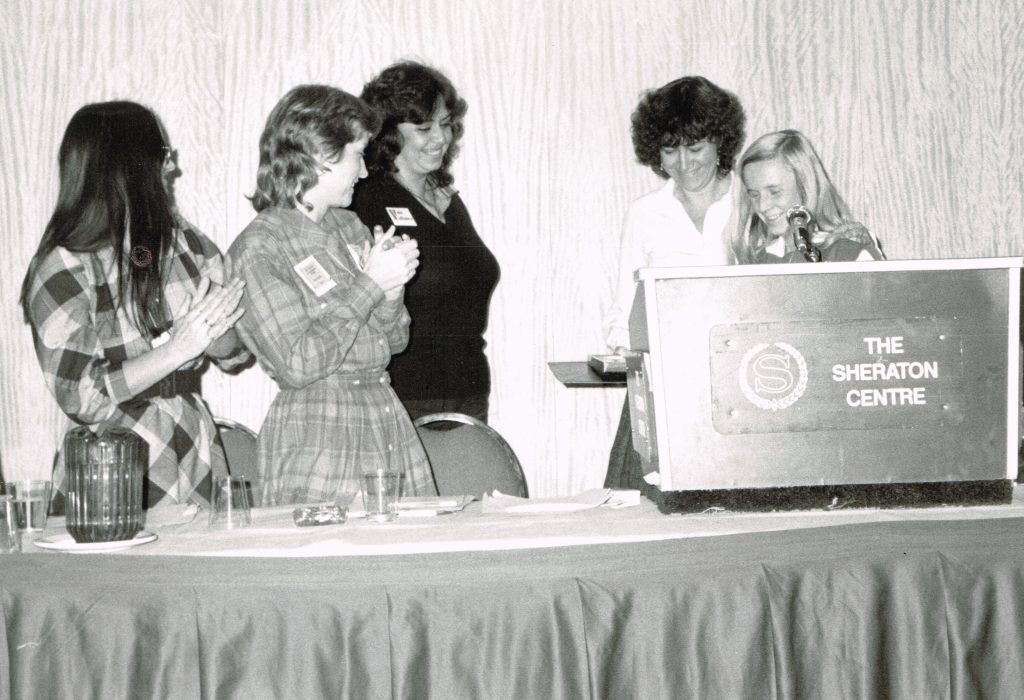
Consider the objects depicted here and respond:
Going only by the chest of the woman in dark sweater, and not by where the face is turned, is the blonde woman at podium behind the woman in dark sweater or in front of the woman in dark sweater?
in front

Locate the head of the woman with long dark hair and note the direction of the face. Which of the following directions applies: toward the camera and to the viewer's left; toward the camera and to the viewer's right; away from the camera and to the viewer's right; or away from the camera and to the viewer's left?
away from the camera and to the viewer's right

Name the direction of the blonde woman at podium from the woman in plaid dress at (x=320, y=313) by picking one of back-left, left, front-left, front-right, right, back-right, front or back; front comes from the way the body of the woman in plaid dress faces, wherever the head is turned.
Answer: front-left

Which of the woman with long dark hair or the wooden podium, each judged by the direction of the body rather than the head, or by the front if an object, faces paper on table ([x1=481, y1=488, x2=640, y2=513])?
the woman with long dark hair

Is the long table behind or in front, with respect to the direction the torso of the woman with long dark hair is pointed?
in front

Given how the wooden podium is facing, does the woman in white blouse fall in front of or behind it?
behind

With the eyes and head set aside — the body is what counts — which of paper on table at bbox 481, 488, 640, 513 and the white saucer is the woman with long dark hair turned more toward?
the paper on table

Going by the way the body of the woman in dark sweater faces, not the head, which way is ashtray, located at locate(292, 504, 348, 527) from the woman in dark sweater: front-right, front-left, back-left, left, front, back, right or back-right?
front-right

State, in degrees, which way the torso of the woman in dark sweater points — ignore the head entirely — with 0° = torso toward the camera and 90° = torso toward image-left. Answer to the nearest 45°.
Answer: approximately 315°
